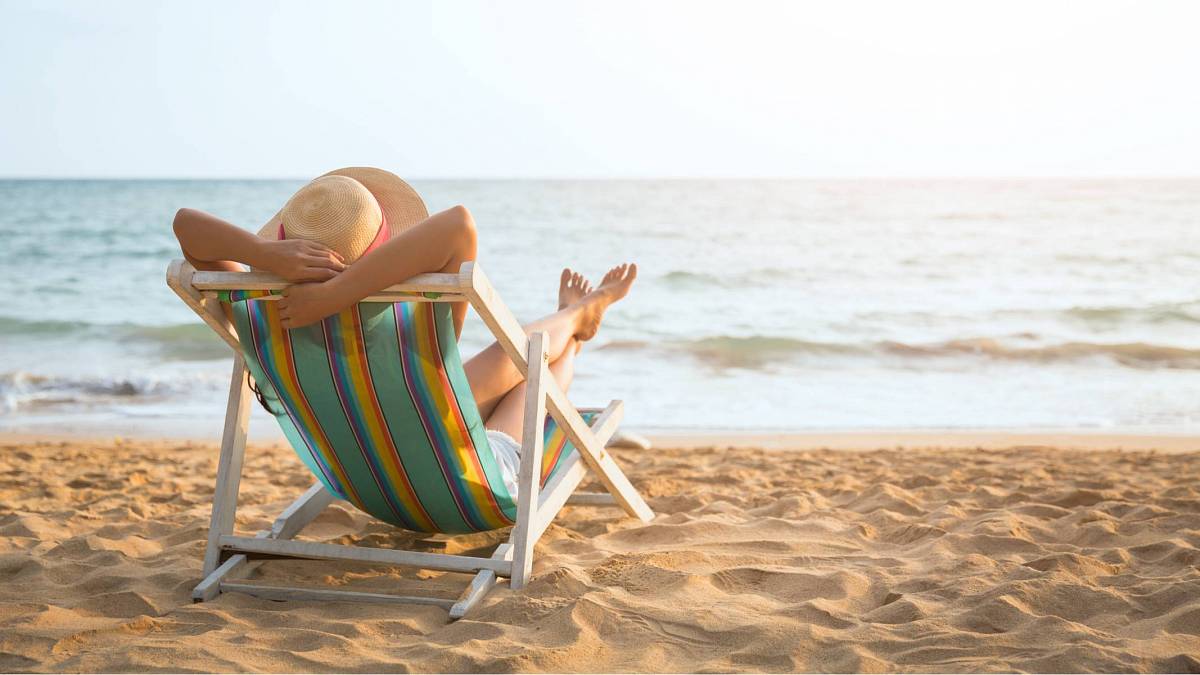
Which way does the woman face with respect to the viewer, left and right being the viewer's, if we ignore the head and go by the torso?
facing away from the viewer and to the right of the viewer

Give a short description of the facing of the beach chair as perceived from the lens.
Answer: facing away from the viewer and to the right of the viewer
